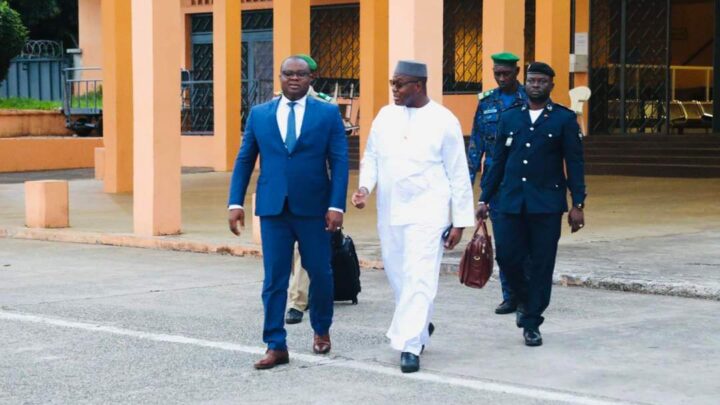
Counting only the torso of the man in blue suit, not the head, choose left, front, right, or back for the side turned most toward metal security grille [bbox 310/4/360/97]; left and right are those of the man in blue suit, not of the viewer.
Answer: back

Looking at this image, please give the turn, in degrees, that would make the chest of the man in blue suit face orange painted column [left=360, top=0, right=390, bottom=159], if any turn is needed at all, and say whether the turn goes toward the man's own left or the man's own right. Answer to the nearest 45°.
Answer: approximately 180°

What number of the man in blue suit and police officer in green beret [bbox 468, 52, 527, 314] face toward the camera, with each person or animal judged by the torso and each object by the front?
2

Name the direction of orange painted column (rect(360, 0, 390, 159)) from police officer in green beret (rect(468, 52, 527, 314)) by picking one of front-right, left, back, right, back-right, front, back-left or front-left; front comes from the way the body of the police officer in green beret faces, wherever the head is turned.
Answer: back

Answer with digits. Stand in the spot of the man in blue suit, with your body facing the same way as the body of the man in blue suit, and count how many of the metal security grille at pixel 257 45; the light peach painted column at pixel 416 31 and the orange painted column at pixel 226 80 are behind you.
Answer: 3

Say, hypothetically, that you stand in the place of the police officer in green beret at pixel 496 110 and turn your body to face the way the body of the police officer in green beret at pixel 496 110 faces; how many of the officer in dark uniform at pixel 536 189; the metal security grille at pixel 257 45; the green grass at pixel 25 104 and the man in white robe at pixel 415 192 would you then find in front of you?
2

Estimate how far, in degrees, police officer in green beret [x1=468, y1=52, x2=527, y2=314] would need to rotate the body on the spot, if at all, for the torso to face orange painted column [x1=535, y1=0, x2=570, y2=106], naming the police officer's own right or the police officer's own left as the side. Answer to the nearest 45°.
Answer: approximately 180°

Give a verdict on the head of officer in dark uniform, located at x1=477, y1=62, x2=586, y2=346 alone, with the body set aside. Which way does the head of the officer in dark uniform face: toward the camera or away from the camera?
toward the camera

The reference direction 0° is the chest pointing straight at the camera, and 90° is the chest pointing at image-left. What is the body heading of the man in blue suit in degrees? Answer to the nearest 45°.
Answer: approximately 0°

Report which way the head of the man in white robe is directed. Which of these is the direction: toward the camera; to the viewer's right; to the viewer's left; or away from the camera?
to the viewer's left

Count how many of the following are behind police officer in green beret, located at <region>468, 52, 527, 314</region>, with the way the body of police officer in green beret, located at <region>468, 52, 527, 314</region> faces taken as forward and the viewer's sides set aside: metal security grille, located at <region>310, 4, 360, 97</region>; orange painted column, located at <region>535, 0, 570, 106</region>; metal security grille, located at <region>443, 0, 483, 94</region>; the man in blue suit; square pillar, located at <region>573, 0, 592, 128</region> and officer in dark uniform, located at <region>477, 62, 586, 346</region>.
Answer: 4

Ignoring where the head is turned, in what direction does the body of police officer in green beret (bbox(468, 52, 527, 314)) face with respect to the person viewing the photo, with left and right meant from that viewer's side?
facing the viewer
